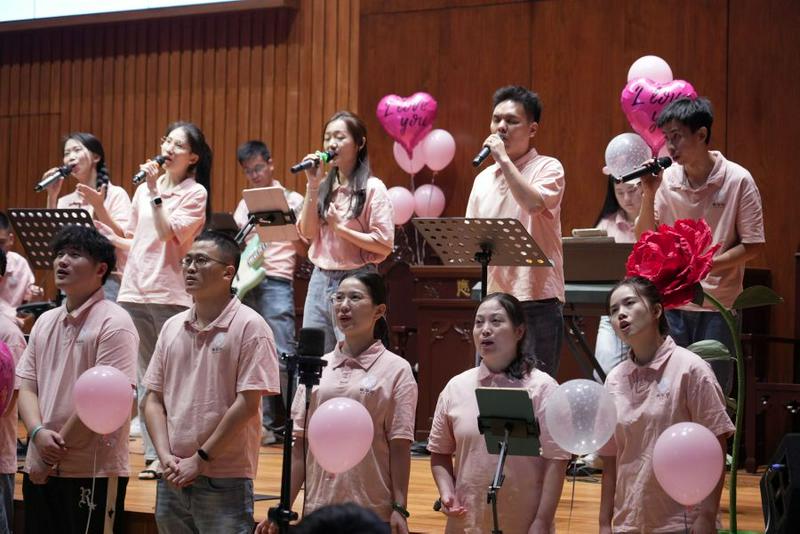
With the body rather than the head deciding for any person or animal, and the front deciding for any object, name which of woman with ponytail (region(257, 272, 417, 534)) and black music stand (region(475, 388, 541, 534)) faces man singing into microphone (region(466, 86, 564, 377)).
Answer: the black music stand

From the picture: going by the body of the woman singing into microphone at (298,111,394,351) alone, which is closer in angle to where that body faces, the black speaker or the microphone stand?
the microphone stand

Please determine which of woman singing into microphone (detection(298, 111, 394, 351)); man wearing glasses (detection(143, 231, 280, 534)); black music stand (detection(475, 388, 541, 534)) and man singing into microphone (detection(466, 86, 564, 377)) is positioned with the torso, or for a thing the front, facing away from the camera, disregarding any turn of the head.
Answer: the black music stand

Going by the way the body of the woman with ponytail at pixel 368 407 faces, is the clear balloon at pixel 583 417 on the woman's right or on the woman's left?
on the woman's left

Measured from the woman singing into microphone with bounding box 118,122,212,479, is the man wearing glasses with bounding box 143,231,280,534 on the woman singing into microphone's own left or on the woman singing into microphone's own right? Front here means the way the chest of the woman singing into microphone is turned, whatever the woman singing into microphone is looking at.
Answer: on the woman singing into microphone's own left

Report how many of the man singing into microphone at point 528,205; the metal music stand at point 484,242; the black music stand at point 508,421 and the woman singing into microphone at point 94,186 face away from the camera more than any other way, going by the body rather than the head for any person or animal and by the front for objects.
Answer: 2

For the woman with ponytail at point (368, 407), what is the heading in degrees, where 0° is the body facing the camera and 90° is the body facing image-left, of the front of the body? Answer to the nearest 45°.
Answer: approximately 45°

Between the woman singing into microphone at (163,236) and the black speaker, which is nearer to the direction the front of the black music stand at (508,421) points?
the woman singing into microphone
